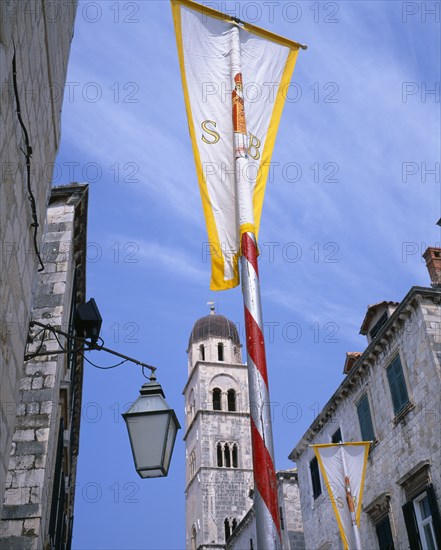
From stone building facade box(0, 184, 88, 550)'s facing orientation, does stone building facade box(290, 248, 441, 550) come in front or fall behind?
in front

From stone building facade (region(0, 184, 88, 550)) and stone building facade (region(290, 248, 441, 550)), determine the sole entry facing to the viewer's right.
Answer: stone building facade (region(0, 184, 88, 550))

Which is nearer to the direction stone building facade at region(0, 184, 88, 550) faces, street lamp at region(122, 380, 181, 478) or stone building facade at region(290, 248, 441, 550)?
the stone building facade

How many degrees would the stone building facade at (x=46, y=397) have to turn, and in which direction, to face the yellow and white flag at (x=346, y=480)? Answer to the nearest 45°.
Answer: approximately 45° to its left

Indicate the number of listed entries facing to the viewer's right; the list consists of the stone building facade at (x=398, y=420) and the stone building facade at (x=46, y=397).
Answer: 1

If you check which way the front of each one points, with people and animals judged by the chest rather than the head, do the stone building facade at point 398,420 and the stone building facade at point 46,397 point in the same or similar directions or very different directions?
very different directions

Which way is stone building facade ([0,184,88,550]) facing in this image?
to the viewer's right

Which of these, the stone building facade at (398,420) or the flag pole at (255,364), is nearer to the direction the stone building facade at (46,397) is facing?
the stone building facade

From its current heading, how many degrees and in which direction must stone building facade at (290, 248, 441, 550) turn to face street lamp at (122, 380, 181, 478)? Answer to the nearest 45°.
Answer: approximately 45° to its left

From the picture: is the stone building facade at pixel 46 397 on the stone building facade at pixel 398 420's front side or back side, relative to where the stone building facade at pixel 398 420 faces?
on the front side

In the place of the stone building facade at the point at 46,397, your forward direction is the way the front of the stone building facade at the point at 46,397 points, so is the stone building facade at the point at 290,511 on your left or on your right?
on your left

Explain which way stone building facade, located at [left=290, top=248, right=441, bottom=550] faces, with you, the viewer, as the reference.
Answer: facing the viewer and to the left of the viewer

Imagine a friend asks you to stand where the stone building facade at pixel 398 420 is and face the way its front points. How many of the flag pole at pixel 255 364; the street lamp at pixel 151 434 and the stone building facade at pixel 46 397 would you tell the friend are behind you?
0
